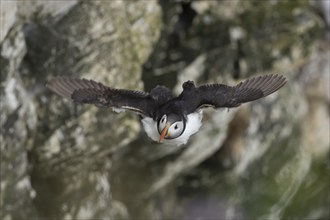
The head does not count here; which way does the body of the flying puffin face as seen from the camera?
toward the camera
